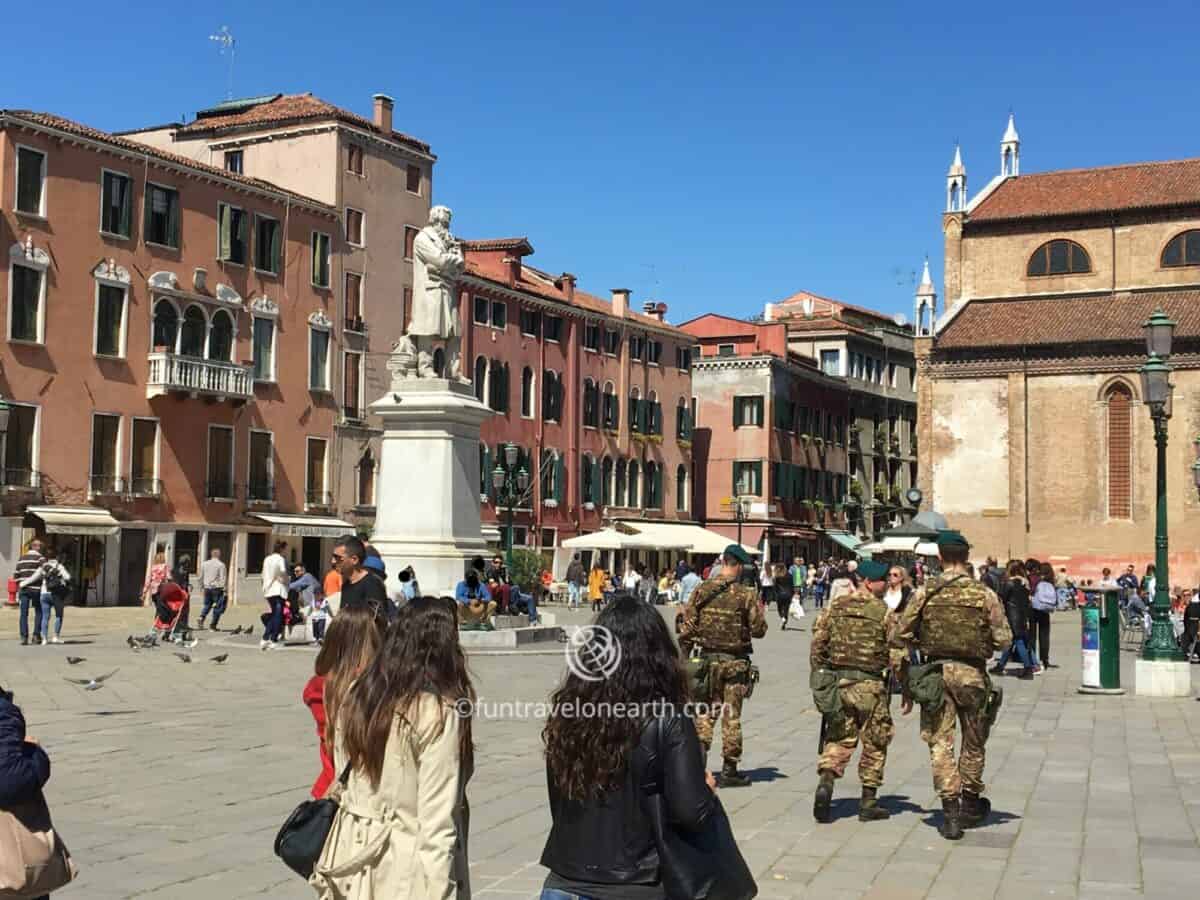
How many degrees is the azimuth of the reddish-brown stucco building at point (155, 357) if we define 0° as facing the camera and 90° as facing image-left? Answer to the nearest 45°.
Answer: approximately 315°

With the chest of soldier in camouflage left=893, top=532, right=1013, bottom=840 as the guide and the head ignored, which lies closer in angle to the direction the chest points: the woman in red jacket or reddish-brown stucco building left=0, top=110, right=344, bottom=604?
the reddish-brown stucco building

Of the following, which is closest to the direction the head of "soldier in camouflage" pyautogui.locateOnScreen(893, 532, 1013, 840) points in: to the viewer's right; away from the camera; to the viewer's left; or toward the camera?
away from the camera

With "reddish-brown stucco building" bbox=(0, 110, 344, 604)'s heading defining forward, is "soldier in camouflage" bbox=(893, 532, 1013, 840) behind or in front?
in front

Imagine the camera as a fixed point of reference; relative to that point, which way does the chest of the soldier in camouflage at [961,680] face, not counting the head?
away from the camera

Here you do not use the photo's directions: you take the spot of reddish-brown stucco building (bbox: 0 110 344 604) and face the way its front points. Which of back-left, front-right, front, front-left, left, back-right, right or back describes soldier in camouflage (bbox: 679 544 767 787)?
front-right

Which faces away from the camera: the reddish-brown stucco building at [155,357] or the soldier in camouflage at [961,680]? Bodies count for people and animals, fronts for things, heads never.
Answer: the soldier in camouflage

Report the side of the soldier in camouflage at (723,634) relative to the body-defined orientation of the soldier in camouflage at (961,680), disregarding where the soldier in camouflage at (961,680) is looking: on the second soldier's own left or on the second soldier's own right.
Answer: on the second soldier's own left

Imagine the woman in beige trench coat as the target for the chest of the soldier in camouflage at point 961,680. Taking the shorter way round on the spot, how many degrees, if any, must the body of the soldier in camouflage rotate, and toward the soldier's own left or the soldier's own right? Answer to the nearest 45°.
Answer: approximately 180°

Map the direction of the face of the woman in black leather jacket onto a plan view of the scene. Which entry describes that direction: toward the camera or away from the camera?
away from the camera

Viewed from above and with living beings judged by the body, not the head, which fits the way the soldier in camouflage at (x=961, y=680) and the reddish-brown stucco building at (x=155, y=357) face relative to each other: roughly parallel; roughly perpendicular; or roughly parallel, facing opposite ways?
roughly perpendicular

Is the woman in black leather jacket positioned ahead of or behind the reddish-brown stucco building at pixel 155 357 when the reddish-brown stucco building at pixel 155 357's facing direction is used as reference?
ahead

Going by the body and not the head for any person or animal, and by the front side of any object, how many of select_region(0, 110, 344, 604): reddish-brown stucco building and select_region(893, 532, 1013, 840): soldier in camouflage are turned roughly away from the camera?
1
